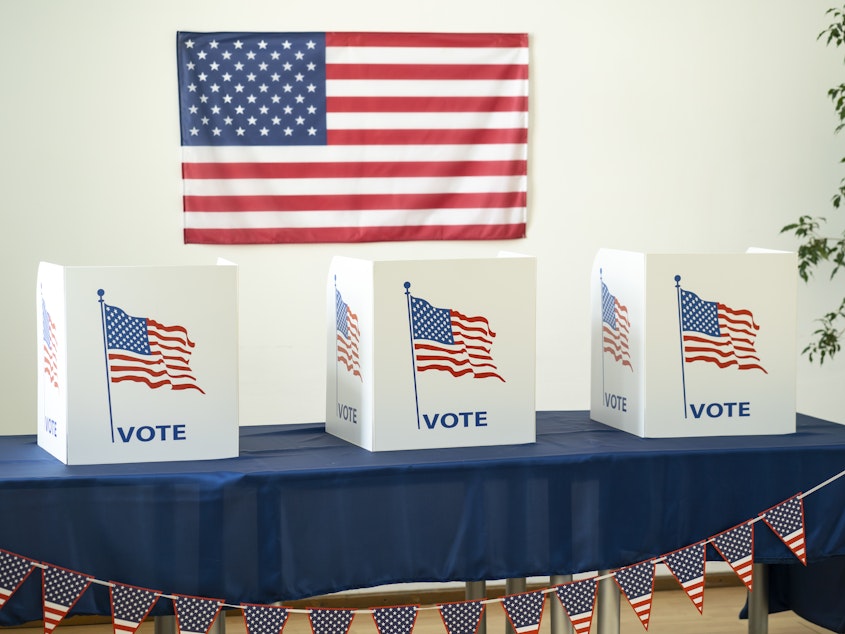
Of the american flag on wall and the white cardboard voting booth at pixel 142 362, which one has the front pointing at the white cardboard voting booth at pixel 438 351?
the american flag on wall

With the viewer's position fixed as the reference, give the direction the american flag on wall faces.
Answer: facing the viewer

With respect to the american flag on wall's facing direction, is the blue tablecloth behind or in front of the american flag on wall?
in front

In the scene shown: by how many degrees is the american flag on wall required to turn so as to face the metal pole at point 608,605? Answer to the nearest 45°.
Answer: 0° — it already faces it

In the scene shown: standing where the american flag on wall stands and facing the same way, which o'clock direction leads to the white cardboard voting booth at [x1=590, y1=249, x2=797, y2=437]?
The white cardboard voting booth is roughly at 11 o'clock from the american flag on wall.
